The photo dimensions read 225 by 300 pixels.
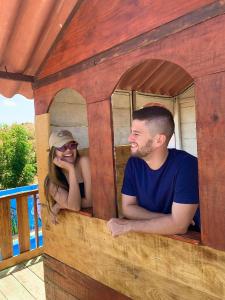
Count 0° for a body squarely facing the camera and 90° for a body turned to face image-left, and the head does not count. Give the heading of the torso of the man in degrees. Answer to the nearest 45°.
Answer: approximately 45°

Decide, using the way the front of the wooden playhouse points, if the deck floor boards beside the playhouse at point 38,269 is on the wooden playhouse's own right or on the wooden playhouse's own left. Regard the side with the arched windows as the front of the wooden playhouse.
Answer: on the wooden playhouse's own right

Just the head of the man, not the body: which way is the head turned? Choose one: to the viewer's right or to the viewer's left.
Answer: to the viewer's left

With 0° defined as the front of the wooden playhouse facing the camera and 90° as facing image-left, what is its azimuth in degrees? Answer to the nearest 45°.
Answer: approximately 45°

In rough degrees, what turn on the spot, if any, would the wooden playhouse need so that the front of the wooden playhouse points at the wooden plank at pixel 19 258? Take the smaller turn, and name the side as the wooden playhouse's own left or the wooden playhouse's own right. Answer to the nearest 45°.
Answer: approximately 90° to the wooden playhouse's own right

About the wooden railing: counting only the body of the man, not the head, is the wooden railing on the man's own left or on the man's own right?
on the man's own right
